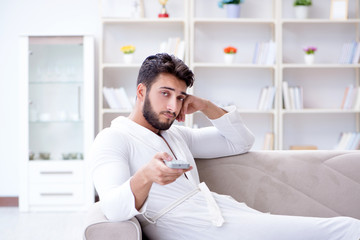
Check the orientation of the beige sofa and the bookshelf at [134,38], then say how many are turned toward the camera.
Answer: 2

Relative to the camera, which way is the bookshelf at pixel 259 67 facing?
toward the camera

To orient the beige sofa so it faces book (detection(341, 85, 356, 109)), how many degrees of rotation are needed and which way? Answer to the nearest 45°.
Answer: approximately 180°

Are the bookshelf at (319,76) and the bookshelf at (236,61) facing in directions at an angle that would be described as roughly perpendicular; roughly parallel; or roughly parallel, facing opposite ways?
roughly parallel

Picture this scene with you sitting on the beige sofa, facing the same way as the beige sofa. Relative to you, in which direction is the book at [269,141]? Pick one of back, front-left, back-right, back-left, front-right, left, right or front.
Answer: back

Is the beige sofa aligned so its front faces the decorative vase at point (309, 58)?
no

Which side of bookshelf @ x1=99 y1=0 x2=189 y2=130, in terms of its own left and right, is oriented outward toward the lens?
front

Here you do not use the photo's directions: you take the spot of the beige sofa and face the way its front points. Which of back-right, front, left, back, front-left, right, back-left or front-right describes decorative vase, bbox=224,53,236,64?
back

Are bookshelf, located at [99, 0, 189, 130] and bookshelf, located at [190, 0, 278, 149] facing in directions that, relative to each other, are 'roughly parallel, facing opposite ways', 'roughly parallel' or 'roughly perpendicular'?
roughly parallel

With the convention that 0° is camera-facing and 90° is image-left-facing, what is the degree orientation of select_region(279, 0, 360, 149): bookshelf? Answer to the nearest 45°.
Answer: approximately 0°

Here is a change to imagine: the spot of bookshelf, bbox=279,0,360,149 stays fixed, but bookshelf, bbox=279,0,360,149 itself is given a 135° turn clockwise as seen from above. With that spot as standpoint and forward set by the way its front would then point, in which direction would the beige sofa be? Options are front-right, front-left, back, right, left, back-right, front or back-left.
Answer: back-left

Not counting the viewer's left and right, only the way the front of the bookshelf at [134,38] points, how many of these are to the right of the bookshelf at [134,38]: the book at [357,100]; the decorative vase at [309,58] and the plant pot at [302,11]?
0

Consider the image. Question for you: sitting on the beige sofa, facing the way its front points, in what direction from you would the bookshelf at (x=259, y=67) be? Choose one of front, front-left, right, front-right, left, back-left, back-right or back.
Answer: back

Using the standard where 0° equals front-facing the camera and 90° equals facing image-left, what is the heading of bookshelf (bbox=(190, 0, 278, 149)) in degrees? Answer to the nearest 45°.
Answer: approximately 0°

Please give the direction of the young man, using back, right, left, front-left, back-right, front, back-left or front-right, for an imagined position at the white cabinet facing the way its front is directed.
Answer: front

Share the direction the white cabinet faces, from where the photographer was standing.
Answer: facing the viewer

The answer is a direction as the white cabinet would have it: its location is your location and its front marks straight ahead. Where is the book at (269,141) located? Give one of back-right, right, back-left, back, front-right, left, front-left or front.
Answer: left

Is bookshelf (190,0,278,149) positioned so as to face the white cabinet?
no
